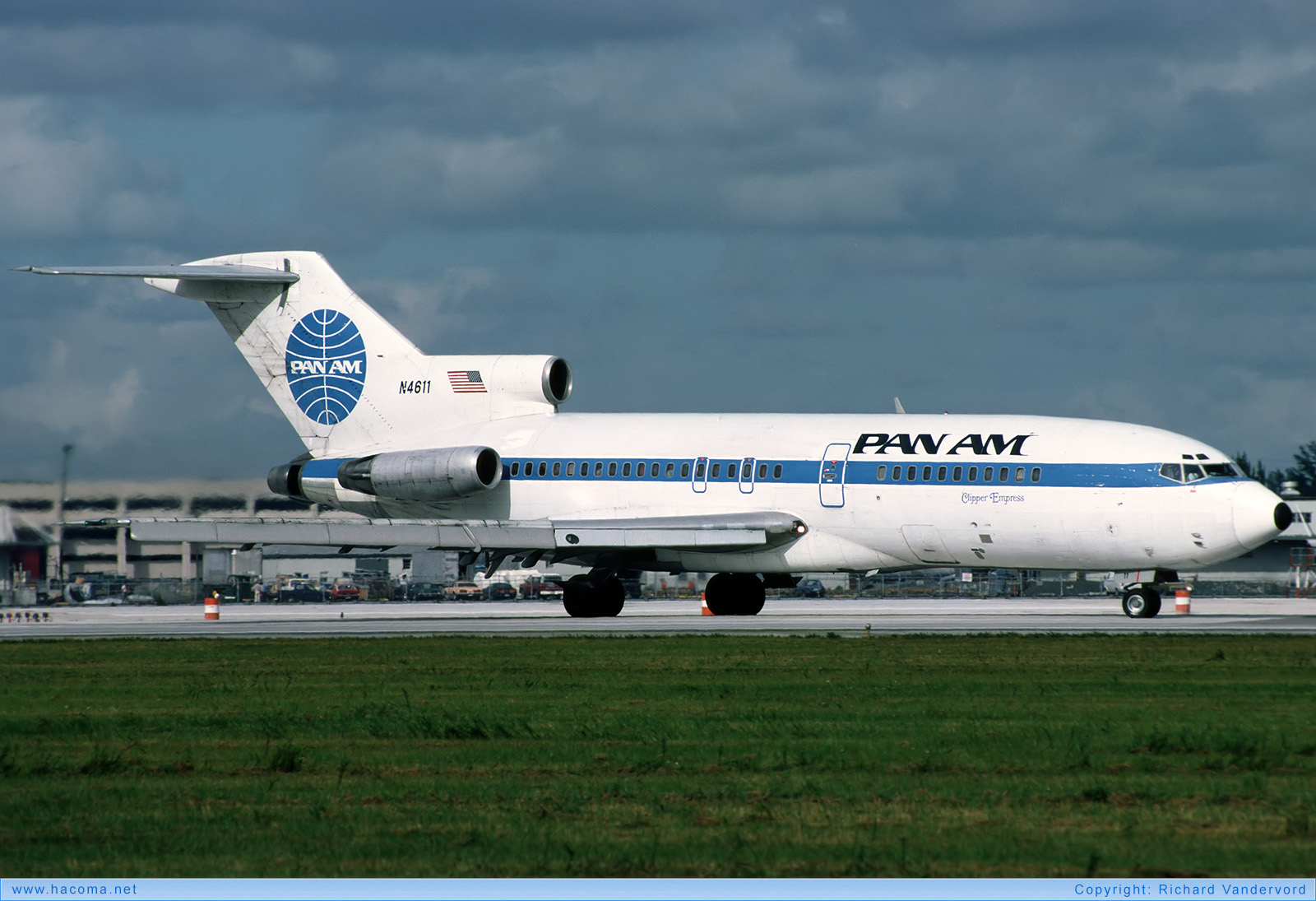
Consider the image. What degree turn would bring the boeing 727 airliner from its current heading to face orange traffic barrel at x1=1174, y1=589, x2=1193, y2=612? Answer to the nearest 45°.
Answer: approximately 45° to its left

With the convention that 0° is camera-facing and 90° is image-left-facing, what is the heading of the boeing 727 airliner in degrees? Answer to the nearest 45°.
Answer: approximately 315°
